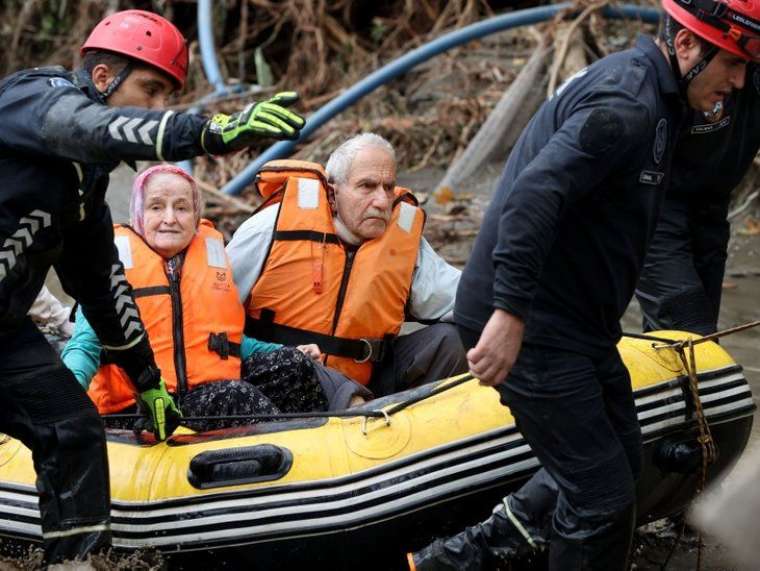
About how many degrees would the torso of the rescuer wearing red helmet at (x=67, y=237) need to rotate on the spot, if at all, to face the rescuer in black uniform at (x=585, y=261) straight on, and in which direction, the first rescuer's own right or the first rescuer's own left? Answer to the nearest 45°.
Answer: approximately 45° to the first rescuer's own right

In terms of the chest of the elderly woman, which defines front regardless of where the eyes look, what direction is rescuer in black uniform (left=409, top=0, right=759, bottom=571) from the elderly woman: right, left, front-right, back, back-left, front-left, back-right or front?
front-left

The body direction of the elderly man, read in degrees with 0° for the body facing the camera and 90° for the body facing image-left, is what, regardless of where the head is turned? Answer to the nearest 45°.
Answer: approximately 315°

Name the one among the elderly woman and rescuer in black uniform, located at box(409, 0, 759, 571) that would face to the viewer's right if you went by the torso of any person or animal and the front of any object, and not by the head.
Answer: the rescuer in black uniform

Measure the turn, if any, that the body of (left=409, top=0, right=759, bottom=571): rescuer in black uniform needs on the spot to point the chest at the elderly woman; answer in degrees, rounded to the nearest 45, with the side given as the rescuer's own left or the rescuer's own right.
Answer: approximately 135° to the rescuer's own left

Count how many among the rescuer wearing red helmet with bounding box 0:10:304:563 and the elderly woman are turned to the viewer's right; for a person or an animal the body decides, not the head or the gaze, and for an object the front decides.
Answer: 1

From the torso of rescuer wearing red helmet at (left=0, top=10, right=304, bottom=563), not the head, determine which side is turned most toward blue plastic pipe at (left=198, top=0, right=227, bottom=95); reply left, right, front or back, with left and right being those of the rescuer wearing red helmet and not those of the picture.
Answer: left

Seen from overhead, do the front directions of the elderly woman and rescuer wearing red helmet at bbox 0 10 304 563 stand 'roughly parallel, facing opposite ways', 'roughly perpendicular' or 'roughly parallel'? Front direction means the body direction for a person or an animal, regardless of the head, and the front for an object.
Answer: roughly perpendicular

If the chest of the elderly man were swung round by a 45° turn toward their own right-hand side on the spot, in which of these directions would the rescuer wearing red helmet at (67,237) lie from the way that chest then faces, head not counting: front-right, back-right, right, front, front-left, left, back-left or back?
front-right

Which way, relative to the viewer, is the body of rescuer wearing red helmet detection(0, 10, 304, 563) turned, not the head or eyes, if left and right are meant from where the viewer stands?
facing to the right of the viewer

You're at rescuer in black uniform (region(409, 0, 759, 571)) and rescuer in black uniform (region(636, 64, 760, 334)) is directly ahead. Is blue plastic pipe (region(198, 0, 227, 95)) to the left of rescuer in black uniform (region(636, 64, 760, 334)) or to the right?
left
